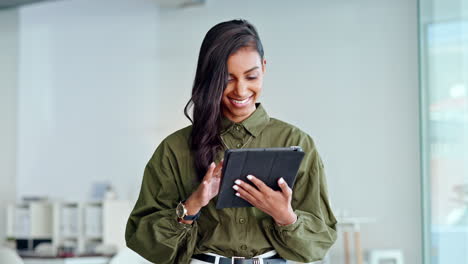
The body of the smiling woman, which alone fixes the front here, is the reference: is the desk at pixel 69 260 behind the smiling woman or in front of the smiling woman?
behind

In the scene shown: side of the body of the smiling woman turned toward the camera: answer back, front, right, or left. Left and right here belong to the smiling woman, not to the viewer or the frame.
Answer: front
